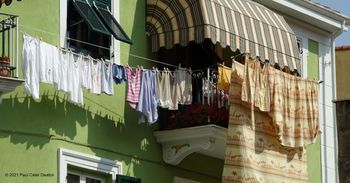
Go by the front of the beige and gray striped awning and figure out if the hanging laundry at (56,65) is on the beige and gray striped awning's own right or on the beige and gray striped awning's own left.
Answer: on the beige and gray striped awning's own right

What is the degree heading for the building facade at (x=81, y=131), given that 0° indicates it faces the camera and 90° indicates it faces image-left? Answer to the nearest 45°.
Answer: approximately 315°

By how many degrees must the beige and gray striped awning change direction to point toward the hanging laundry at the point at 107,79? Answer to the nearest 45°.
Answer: approximately 90° to its right

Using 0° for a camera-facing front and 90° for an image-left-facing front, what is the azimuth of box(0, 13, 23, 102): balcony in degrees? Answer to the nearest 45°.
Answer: approximately 315°

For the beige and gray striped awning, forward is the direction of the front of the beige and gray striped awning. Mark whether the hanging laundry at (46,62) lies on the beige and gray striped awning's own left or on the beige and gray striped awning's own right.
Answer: on the beige and gray striped awning's own right

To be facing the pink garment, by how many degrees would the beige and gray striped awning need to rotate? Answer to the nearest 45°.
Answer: approximately 90° to its right

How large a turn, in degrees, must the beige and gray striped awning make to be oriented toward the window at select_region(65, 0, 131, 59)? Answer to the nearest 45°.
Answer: approximately 90° to its right

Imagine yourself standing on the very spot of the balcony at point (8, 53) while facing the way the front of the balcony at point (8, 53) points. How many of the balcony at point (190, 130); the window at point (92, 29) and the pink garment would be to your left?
3

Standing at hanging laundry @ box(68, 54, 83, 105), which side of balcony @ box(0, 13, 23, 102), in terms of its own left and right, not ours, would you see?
left

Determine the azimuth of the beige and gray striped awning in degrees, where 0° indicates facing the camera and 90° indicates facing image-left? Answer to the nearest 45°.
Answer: approximately 315°

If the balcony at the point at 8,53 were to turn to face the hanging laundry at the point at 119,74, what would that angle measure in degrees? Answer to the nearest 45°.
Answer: approximately 90° to its left
